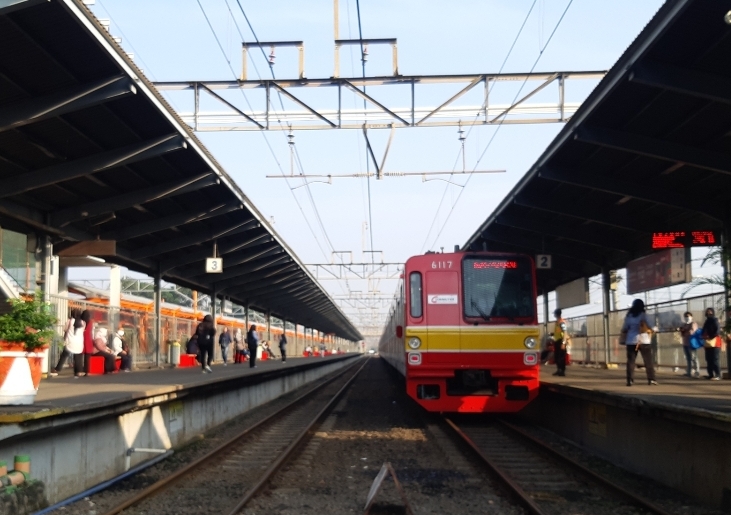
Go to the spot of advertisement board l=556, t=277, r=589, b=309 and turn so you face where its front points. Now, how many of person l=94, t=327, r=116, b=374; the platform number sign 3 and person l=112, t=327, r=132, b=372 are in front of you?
3

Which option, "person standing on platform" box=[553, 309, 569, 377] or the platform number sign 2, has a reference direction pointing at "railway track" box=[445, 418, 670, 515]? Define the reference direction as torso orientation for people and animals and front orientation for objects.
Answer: the platform number sign 2

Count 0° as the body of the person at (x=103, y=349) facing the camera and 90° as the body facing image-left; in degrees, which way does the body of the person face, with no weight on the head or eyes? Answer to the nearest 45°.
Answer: approximately 270°

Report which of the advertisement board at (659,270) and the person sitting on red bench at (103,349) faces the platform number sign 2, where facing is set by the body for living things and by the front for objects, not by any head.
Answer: the person sitting on red bench

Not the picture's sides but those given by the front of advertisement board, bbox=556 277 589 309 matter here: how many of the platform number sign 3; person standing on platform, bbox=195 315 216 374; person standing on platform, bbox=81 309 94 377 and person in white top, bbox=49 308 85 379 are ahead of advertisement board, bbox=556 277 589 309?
4

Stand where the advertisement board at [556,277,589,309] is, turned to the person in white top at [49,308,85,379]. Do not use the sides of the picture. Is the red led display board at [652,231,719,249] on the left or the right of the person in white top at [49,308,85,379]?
left

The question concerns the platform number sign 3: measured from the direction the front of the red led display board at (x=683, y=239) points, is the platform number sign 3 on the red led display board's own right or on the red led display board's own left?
on the red led display board's own right

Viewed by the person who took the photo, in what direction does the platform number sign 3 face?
facing the viewer

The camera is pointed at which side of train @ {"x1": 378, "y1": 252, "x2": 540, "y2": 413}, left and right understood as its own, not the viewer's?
front

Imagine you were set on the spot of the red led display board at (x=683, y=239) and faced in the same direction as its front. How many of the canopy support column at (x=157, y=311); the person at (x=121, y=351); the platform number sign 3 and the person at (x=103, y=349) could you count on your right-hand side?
4

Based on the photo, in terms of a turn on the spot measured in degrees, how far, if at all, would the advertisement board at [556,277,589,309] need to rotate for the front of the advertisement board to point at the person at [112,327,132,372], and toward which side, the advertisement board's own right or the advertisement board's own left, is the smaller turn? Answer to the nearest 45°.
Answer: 0° — it already faces them
